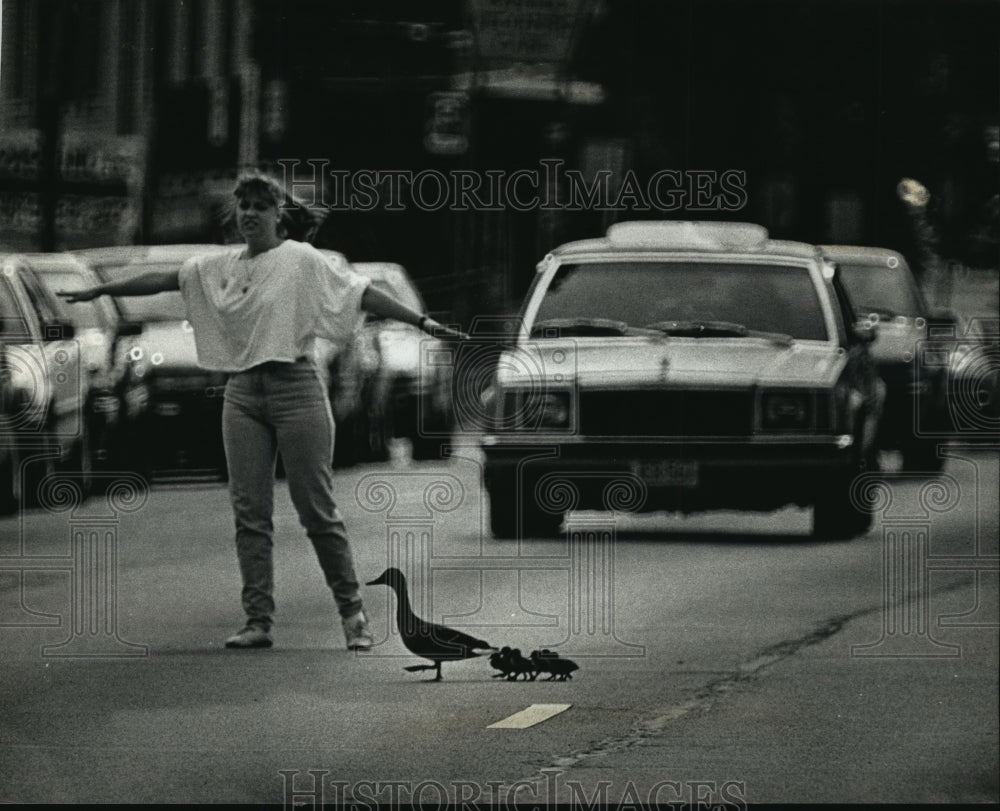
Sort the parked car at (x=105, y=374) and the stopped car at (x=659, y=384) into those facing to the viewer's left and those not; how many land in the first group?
0

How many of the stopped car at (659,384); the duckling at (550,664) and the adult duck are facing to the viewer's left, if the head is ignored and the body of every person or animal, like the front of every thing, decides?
2

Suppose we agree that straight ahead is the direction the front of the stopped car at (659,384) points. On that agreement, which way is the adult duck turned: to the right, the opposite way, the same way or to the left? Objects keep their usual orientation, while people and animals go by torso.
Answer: to the right

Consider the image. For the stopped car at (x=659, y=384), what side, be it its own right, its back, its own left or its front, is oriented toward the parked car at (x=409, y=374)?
right

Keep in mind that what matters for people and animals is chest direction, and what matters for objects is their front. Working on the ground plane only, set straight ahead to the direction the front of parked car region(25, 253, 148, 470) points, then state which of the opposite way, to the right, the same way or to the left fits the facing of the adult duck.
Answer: to the right

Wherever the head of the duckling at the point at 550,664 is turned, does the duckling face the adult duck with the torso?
yes

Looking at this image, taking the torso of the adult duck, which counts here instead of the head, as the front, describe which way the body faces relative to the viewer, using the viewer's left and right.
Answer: facing to the left of the viewer

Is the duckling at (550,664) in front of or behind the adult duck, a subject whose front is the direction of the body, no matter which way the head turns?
behind

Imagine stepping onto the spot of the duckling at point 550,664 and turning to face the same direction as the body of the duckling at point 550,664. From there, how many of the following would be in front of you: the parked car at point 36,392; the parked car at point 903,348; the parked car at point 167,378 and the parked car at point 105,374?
3

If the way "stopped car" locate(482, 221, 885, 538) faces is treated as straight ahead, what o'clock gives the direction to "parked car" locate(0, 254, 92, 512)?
"parked car" locate(0, 254, 92, 512) is roughly at 3 o'clock from "stopped car" locate(482, 221, 885, 538).

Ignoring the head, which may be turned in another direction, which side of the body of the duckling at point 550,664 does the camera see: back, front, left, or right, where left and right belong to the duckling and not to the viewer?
left

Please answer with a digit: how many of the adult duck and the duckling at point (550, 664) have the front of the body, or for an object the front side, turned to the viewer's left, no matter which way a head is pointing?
2

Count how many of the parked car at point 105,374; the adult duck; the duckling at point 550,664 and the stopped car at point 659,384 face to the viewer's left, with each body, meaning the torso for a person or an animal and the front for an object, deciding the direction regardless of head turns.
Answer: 2

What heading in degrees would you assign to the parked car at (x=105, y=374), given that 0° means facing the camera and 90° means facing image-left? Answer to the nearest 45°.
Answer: approximately 0°

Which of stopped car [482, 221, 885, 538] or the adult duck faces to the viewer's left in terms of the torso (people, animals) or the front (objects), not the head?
the adult duck

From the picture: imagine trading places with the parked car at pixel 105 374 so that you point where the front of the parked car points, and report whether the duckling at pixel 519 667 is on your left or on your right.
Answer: on your left
